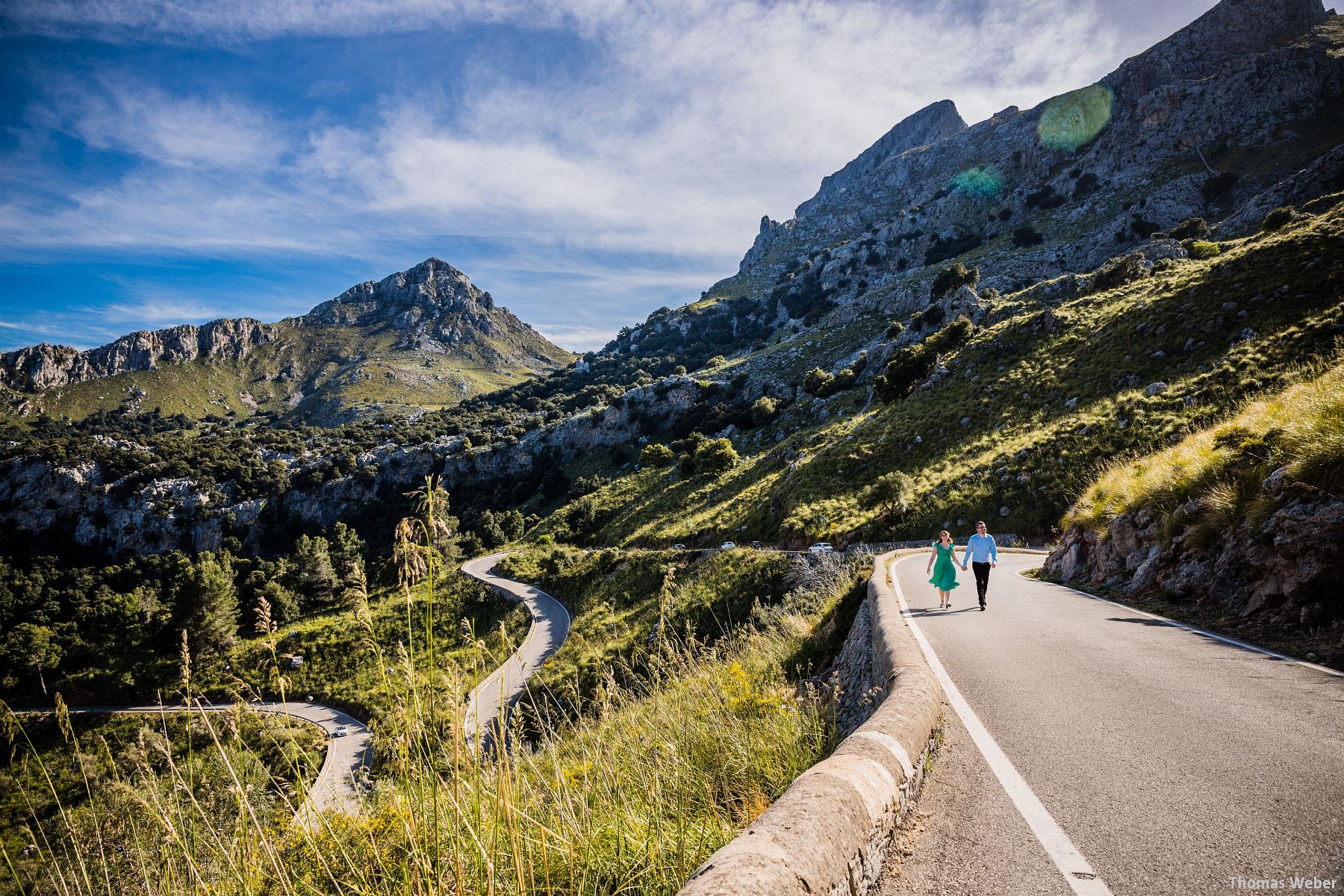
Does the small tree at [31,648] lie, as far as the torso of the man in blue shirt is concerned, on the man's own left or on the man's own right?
on the man's own right

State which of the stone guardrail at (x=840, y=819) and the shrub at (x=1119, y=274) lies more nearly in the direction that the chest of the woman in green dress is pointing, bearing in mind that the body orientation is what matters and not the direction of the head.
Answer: the stone guardrail

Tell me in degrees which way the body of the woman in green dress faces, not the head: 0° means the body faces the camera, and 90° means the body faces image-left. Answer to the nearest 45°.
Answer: approximately 0°

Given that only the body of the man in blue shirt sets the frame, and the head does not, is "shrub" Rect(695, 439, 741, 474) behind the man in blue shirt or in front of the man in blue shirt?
behind

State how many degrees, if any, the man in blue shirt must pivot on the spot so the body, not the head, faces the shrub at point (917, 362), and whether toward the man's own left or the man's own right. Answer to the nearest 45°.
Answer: approximately 180°

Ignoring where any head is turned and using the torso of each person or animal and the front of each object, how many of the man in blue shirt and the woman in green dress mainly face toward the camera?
2

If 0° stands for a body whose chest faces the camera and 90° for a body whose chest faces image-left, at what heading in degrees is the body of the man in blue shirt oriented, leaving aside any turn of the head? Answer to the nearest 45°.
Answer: approximately 0°

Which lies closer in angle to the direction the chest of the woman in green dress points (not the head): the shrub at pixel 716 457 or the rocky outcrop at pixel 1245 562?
the rocky outcrop
